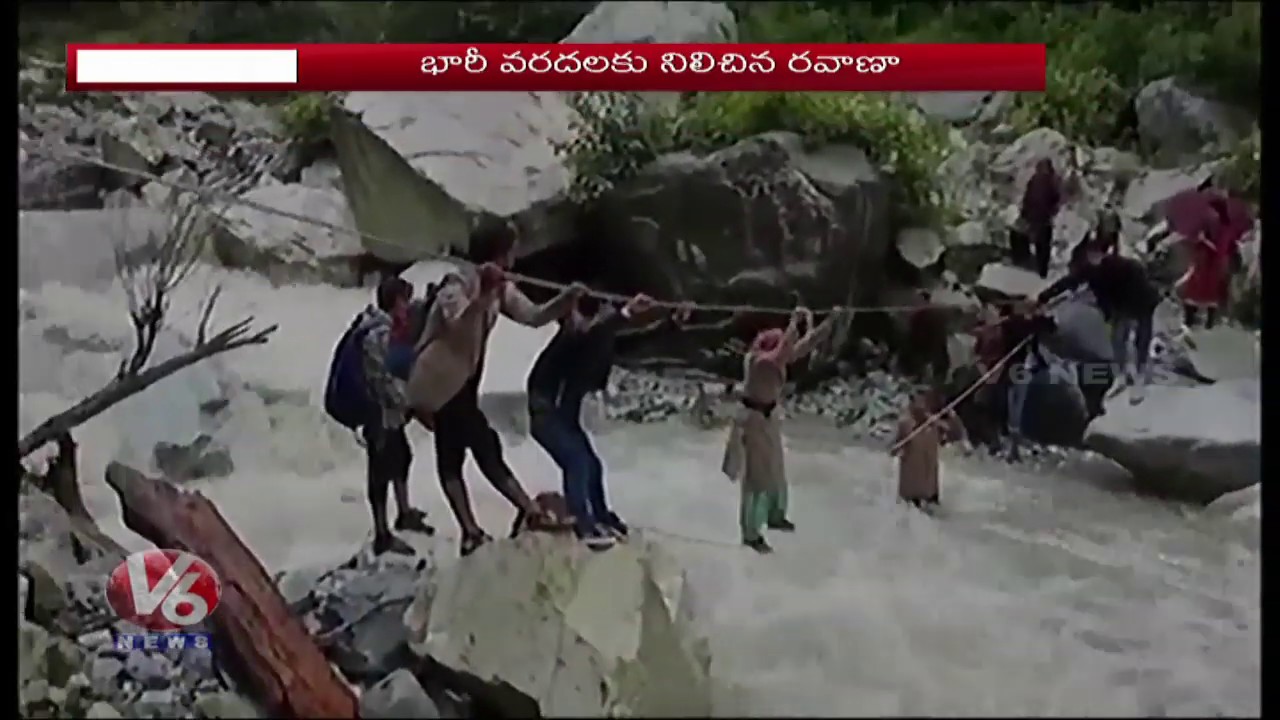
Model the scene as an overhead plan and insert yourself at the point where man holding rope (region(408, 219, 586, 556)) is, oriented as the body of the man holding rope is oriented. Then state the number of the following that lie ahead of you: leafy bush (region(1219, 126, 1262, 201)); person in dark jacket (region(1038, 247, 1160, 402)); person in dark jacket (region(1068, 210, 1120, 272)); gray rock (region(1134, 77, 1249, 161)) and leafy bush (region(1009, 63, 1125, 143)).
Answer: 5

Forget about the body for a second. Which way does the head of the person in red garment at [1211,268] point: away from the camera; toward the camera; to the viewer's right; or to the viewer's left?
to the viewer's left

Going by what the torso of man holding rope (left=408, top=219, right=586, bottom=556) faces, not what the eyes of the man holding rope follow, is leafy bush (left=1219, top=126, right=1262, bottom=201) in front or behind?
in front

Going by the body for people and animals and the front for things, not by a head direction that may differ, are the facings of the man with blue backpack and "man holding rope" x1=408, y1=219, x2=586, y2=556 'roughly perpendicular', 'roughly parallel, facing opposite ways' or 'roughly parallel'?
roughly parallel

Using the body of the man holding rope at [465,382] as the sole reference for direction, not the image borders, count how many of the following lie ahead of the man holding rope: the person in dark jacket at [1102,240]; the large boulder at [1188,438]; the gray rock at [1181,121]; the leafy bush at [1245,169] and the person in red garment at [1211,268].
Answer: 5

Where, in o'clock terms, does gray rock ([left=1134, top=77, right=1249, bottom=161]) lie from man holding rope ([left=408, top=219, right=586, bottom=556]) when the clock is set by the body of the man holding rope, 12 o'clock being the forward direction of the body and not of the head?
The gray rock is roughly at 12 o'clock from the man holding rope.

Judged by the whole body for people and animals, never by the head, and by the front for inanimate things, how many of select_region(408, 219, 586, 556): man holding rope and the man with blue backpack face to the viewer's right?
2

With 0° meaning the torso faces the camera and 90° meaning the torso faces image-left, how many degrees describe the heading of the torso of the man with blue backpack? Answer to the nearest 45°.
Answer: approximately 270°

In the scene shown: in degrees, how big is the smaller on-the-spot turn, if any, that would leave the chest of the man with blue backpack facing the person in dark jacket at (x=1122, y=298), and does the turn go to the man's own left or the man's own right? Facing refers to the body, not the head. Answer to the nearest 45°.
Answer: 0° — they already face them

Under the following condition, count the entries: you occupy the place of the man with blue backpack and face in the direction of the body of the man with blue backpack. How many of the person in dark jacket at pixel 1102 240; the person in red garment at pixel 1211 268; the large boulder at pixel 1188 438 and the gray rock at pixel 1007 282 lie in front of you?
4

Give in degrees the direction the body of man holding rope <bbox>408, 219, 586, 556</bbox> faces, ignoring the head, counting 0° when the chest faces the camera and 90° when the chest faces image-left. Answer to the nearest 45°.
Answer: approximately 270°
